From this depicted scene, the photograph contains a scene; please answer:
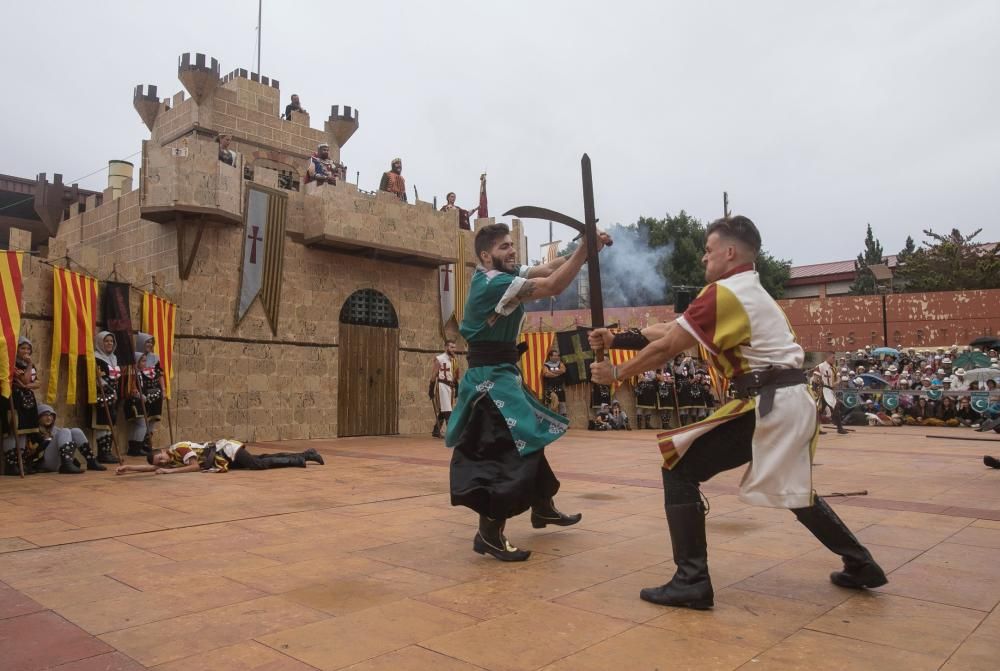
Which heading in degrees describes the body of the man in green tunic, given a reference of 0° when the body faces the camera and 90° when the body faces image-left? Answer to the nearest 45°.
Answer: approximately 270°

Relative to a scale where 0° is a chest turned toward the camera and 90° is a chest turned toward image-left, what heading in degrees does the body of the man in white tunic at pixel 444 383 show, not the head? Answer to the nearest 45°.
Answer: approximately 315°

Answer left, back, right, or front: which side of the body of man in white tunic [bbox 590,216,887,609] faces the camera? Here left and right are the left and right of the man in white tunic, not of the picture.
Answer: left

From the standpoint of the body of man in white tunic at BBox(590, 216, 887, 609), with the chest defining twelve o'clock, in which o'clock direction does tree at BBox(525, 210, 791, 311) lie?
The tree is roughly at 3 o'clock from the man in white tunic.

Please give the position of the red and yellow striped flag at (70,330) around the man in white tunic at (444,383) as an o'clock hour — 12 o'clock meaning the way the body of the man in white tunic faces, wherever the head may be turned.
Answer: The red and yellow striped flag is roughly at 3 o'clock from the man in white tunic.

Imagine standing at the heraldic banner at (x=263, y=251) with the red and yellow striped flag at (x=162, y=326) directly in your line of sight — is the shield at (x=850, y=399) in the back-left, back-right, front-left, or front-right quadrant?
back-left

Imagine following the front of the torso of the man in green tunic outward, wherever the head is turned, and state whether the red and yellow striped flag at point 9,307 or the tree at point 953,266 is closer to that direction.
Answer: the tree

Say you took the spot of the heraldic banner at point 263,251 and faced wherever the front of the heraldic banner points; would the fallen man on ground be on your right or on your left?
on your right

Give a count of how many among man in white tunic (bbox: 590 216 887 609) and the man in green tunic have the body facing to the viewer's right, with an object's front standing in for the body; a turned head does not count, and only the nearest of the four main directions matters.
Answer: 1

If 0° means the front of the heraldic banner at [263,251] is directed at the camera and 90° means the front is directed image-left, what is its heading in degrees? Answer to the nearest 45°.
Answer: approximately 315°

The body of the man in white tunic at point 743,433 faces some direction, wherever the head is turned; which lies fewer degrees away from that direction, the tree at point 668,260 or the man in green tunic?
the man in green tunic

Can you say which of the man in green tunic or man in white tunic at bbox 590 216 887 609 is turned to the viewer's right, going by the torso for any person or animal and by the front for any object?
the man in green tunic

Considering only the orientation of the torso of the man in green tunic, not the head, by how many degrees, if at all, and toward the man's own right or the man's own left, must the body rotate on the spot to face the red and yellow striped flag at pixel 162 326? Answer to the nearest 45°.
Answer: approximately 135° to the man's own left

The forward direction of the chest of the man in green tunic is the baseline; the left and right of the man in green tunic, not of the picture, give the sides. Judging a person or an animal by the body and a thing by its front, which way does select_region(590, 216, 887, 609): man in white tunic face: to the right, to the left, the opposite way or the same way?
the opposite way
